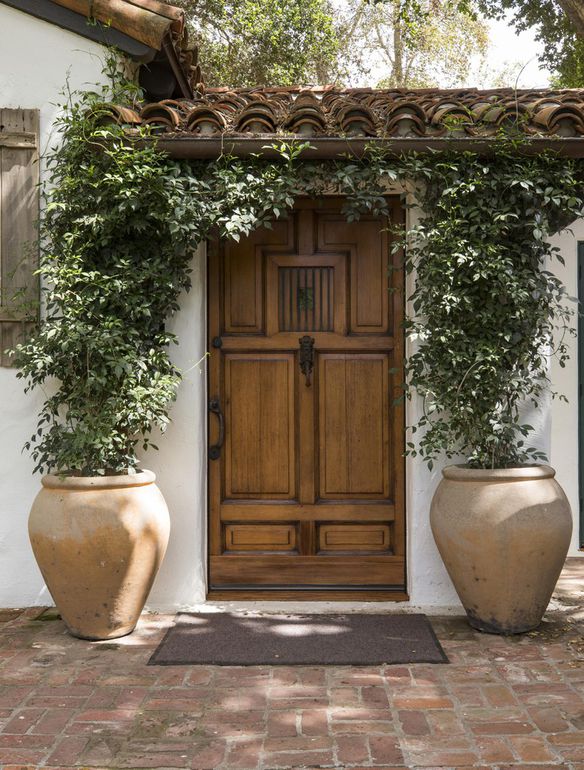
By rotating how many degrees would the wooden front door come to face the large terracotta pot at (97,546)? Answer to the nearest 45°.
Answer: approximately 45° to its right

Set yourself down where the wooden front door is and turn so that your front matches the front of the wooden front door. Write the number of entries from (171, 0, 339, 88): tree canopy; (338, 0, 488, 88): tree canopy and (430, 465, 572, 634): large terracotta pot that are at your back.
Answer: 2

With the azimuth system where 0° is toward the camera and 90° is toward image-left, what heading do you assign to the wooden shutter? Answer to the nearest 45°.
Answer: approximately 0°

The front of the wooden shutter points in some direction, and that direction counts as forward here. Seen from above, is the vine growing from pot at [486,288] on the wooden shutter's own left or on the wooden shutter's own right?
on the wooden shutter's own left

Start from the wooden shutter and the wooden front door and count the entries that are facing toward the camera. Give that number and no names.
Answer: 2

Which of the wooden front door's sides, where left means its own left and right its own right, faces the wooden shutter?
right

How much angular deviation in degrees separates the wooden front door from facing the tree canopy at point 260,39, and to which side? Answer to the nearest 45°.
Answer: approximately 180°

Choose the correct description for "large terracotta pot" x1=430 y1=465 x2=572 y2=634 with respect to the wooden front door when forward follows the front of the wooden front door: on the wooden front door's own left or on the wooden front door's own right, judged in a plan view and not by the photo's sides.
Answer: on the wooden front door's own left
